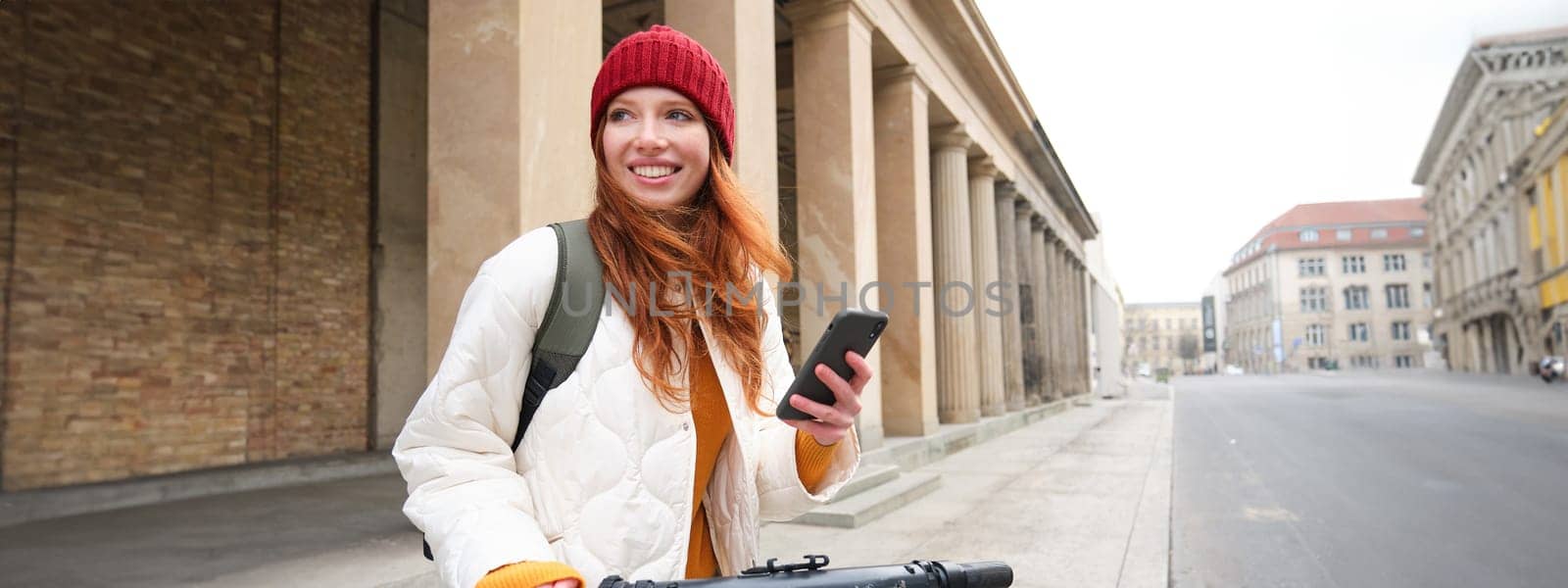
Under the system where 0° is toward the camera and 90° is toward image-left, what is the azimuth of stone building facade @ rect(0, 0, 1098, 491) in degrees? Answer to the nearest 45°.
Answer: approximately 315°

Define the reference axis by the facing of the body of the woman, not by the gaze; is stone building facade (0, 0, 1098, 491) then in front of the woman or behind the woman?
behind

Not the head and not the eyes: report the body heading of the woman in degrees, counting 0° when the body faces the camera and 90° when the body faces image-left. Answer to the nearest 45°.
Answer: approximately 315°
